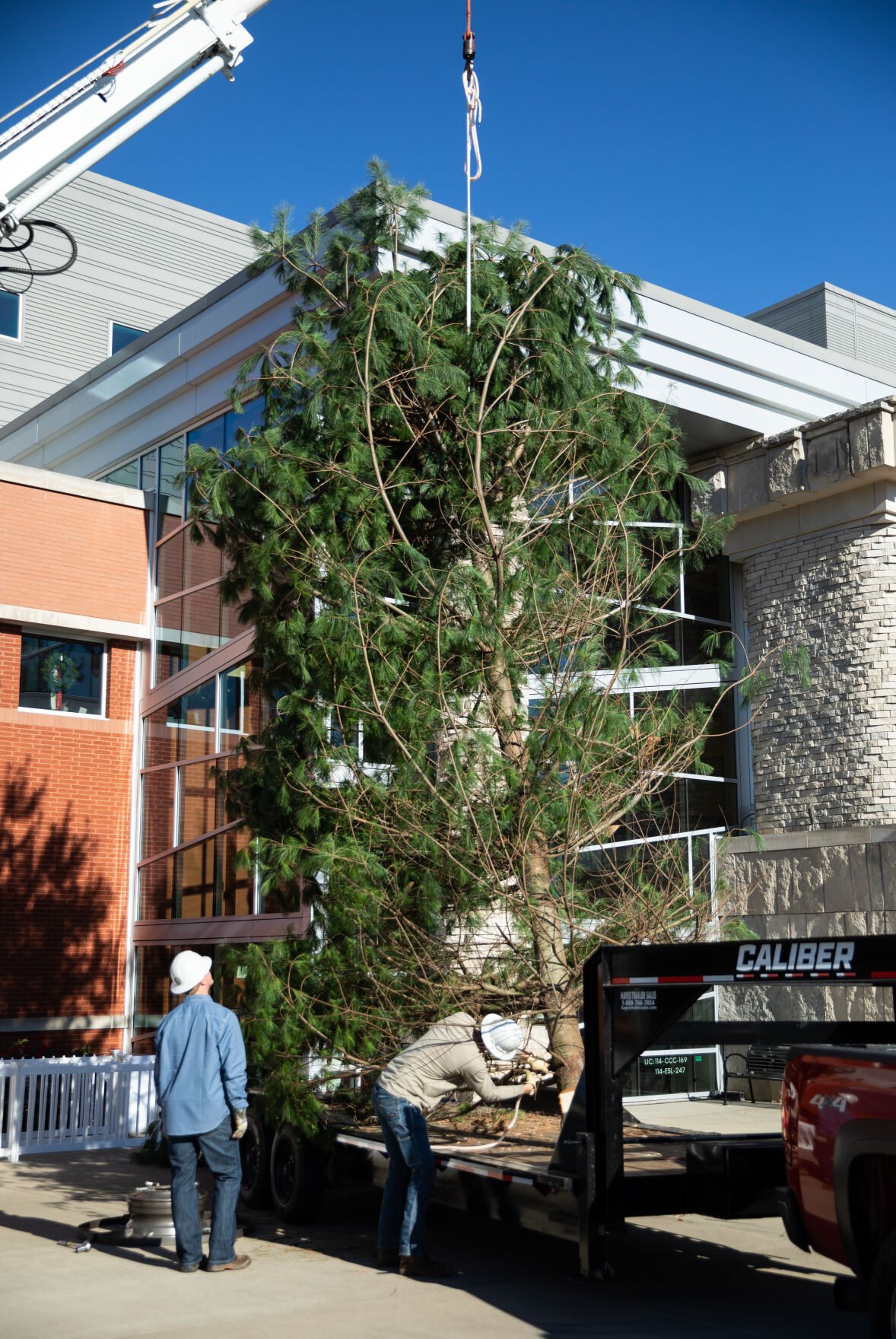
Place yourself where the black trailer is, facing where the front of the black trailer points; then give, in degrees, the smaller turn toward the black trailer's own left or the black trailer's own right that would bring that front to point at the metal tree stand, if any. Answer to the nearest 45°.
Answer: approximately 180°

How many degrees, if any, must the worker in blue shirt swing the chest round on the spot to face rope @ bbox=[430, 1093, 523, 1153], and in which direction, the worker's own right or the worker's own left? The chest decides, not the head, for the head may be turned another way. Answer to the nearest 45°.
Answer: approximately 45° to the worker's own right

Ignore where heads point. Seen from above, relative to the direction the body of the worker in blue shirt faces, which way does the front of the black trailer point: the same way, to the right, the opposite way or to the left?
to the right

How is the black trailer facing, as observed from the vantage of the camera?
facing the viewer and to the right of the viewer

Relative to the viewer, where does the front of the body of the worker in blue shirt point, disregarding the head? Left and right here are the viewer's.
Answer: facing away from the viewer and to the right of the viewer

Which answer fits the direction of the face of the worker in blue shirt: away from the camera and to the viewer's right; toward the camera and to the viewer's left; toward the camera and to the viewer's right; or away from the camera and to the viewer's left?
away from the camera and to the viewer's right

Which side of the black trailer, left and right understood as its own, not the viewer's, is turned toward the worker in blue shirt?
back

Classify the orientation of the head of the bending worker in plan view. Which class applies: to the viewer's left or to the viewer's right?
to the viewer's right

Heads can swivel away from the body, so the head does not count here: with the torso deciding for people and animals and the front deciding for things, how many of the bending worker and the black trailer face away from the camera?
0

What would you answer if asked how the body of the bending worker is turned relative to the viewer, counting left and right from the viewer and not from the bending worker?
facing to the right of the viewer

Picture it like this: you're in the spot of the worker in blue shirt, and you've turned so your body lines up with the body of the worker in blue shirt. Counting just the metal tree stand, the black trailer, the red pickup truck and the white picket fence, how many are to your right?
2

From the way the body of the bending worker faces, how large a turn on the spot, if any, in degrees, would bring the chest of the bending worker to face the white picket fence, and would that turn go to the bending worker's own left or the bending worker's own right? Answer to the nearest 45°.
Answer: approximately 135° to the bending worker's own left

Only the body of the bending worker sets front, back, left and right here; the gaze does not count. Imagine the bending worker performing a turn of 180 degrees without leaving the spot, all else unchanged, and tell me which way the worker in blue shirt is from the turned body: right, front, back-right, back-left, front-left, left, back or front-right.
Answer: front

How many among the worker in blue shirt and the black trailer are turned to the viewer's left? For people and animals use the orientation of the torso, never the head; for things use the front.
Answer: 0

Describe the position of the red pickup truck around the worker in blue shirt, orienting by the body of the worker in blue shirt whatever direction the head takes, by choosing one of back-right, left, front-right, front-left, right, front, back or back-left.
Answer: right

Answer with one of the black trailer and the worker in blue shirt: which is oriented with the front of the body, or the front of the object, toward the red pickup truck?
the black trailer

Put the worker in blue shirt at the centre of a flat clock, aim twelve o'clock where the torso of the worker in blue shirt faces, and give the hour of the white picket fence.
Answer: The white picket fence is roughly at 10 o'clock from the worker in blue shirt.
